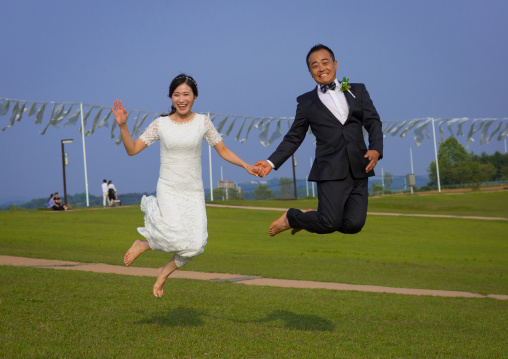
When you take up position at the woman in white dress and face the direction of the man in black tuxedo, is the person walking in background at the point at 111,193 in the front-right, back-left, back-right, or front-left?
back-left

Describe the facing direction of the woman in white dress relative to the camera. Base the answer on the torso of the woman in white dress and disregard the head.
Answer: toward the camera

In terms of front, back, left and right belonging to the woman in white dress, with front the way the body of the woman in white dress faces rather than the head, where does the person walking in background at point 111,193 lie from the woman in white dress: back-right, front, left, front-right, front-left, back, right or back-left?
back

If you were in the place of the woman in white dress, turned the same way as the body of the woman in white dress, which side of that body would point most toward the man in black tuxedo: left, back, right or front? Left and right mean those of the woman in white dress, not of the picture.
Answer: left

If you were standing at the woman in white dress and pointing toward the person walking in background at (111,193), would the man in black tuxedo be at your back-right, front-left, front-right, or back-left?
back-right
